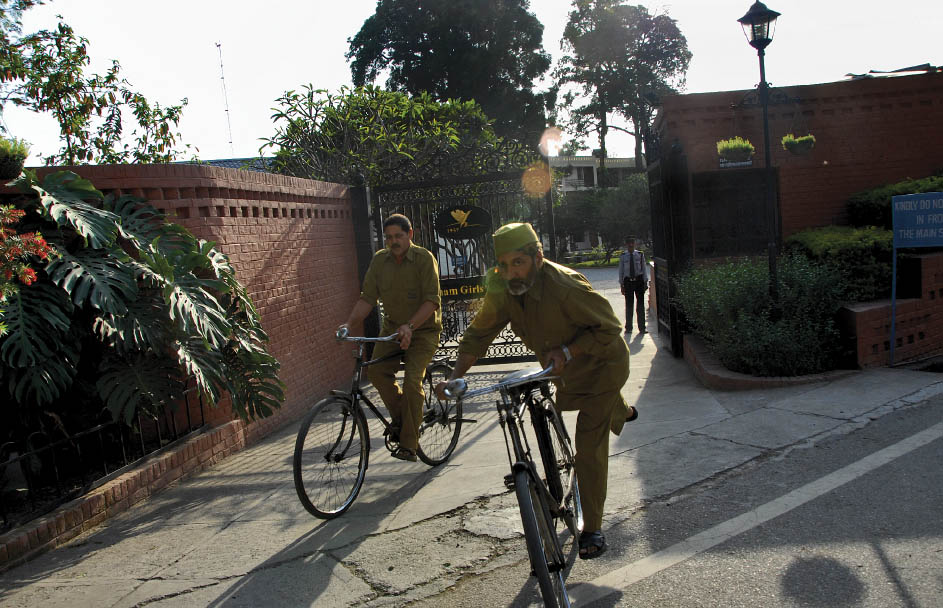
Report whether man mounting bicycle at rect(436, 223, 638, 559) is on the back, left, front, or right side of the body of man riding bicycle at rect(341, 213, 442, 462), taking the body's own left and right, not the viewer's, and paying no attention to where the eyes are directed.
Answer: left

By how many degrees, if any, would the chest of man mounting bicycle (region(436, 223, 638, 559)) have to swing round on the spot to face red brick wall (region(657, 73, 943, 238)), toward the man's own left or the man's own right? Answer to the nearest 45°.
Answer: approximately 180°

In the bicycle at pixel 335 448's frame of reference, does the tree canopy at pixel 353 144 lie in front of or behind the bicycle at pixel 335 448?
behind

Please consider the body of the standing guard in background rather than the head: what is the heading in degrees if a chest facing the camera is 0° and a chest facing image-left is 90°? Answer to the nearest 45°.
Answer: approximately 0°

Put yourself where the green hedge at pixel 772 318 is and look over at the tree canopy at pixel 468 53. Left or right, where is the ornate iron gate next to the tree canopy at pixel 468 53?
left

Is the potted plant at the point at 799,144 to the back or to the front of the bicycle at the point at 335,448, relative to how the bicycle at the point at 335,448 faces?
to the back

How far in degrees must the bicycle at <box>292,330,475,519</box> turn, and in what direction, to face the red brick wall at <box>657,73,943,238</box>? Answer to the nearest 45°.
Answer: approximately 180°

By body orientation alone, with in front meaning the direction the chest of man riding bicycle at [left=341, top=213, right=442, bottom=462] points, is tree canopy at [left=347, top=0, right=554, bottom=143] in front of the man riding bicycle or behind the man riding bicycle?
behind

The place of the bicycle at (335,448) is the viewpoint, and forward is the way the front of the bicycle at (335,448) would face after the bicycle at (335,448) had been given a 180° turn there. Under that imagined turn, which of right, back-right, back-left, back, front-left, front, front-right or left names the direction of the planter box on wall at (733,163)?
front

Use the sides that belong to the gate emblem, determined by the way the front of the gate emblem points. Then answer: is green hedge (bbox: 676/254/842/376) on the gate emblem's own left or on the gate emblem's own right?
on the gate emblem's own left

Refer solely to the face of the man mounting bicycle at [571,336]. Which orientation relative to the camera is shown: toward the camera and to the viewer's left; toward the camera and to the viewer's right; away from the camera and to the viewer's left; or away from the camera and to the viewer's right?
toward the camera and to the viewer's left

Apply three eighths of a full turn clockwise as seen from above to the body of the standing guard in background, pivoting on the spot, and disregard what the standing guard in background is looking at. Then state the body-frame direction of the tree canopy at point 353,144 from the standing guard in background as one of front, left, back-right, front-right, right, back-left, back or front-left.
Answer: front-left

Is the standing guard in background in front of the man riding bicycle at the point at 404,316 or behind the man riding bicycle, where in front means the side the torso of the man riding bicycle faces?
behind

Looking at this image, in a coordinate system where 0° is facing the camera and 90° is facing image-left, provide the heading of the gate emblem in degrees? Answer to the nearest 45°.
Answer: approximately 0°

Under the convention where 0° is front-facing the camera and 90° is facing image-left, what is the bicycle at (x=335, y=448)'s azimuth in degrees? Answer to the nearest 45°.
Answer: approximately 45°

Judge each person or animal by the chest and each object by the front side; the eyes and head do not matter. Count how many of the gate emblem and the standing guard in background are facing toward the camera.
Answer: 2
